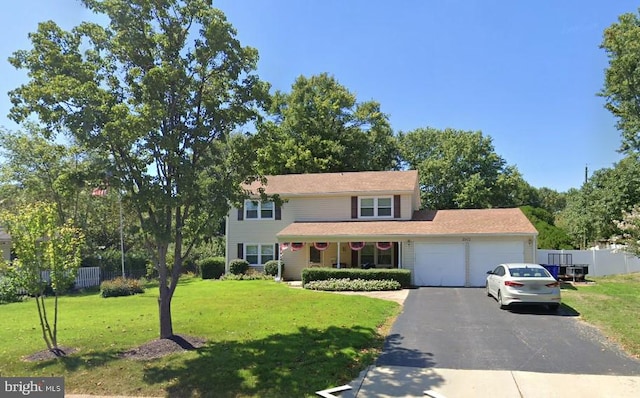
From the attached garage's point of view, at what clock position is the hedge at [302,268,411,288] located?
The hedge is roughly at 2 o'clock from the attached garage.

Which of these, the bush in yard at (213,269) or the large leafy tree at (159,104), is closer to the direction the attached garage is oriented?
the large leafy tree

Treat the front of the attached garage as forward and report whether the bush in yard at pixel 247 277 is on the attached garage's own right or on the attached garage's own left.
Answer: on the attached garage's own right

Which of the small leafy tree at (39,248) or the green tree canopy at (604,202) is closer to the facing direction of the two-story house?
the small leafy tree

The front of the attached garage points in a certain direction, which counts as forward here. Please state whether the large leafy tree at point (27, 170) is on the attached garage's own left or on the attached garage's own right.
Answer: on the attached garage's own right

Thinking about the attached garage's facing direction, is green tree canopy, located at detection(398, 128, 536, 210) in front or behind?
behind

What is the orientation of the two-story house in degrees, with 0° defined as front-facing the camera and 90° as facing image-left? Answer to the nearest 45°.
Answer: approximately 0°

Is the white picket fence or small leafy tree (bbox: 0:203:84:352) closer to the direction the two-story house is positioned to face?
the small leafy tree

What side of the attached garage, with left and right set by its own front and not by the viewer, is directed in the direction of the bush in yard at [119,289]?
right
